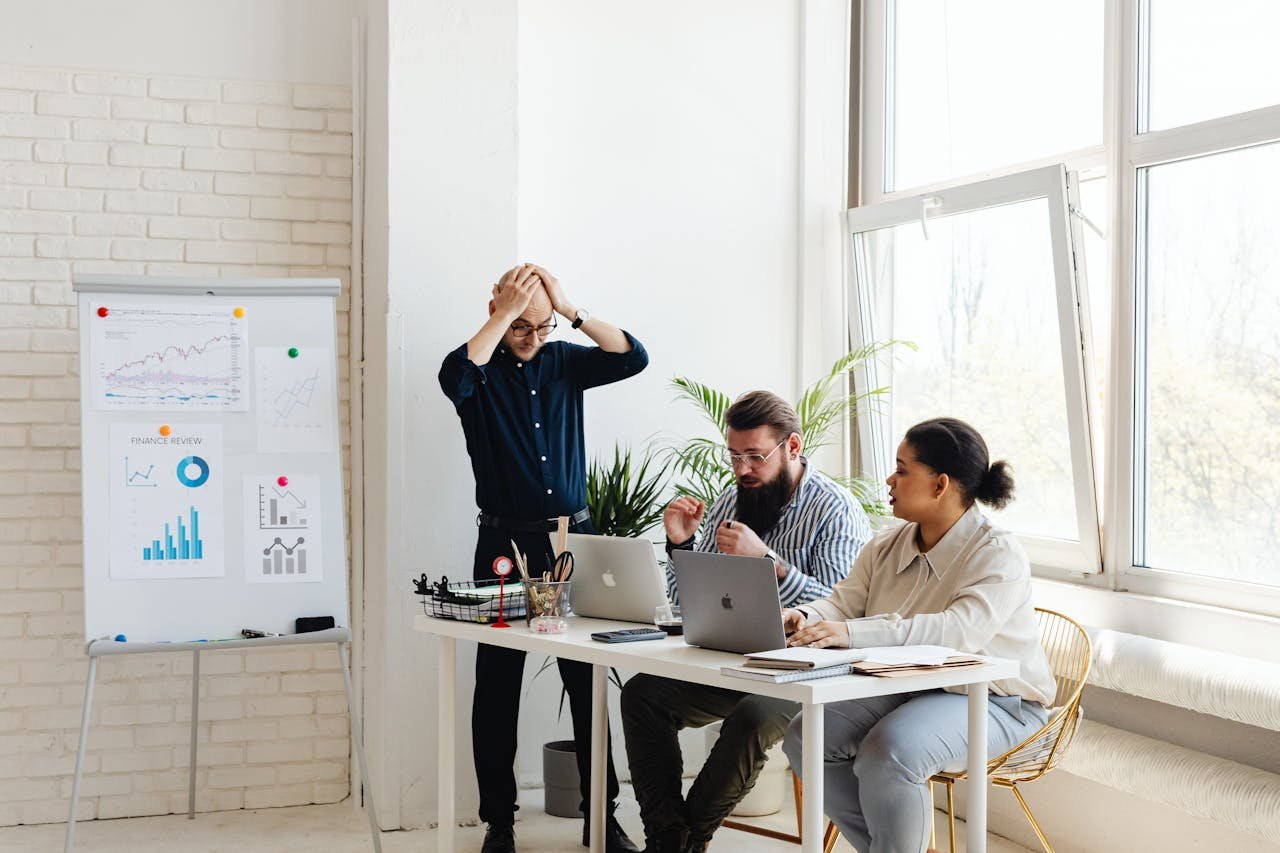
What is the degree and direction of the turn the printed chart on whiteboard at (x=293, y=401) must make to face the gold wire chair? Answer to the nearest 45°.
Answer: approximately 45° to its left

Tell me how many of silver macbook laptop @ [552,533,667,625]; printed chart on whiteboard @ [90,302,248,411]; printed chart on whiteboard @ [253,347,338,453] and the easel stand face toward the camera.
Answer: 3

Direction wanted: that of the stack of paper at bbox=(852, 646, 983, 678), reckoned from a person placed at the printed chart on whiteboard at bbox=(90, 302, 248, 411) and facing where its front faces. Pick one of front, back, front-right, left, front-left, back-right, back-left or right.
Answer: front-left

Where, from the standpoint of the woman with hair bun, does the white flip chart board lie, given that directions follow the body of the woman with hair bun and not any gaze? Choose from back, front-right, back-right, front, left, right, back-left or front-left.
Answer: front-right

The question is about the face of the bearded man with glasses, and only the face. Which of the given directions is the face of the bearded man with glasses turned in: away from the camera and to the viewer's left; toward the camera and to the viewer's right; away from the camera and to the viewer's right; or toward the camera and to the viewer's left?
toward the camera and to the viewer's left

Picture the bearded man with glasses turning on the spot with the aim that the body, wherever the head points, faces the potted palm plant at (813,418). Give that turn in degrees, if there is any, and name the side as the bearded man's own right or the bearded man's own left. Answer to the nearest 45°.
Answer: approximately 135° to the bearded man's own right

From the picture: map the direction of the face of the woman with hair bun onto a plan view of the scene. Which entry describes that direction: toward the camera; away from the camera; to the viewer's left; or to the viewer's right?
to the viewer's left

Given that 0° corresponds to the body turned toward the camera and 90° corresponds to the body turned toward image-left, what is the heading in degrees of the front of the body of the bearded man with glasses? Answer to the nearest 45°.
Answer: approximately 45°

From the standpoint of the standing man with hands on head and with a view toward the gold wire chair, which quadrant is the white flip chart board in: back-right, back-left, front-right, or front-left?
back-right
